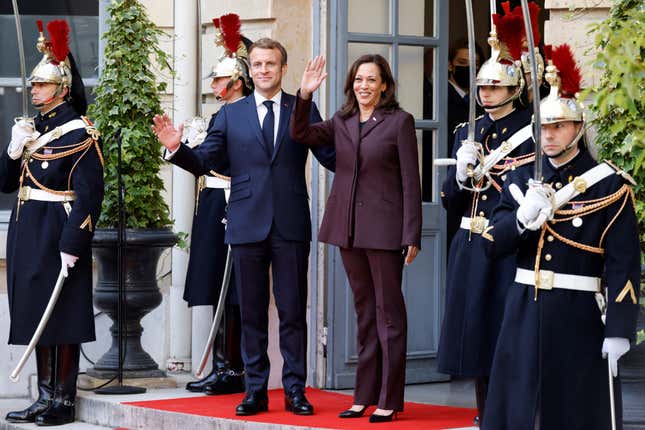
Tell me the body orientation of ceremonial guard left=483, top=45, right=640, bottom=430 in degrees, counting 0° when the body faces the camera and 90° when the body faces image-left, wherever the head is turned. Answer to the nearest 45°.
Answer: approximately 45°

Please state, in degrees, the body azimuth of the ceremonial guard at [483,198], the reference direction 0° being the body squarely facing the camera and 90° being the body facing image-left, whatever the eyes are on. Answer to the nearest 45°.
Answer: approximately 45°

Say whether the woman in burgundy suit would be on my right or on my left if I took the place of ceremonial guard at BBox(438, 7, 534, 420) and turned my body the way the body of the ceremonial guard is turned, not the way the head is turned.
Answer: on my right

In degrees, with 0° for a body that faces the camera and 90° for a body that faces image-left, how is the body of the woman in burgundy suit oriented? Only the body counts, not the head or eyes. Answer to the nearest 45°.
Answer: approximately 45°
